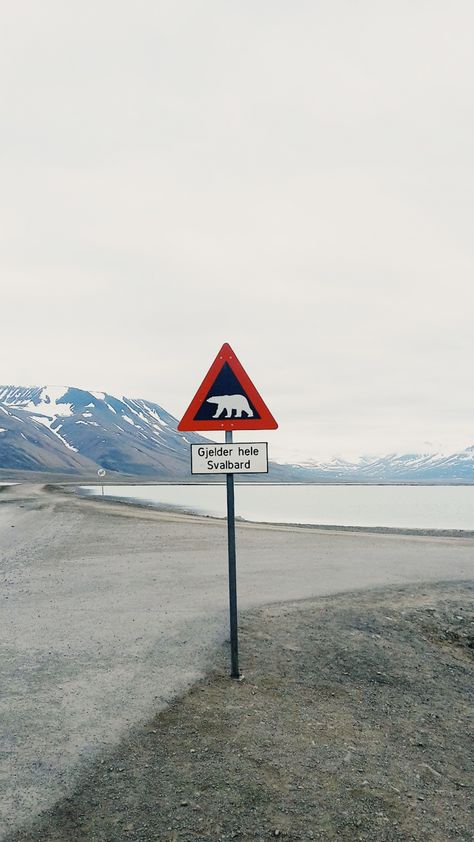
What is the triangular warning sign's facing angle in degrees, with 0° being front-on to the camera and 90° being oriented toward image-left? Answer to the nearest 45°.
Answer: approximately 0°

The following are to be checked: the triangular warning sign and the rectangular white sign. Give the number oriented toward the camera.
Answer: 2
